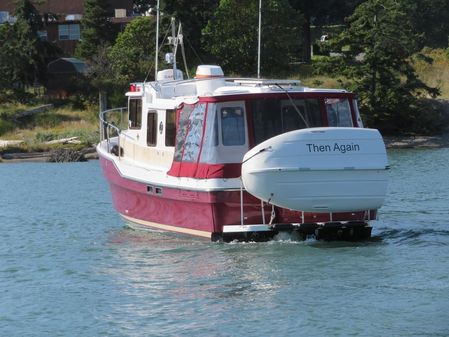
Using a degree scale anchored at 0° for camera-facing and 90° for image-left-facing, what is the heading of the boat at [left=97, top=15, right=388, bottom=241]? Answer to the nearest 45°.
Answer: approximately 135°
